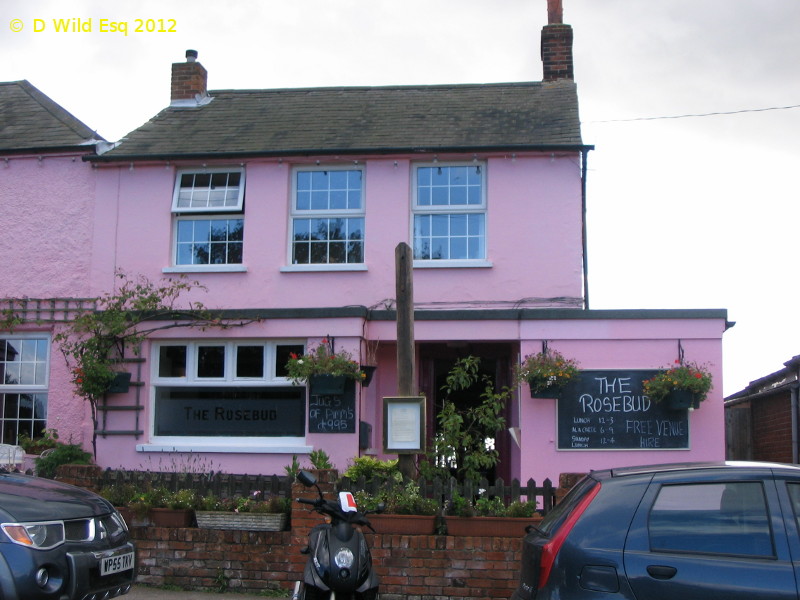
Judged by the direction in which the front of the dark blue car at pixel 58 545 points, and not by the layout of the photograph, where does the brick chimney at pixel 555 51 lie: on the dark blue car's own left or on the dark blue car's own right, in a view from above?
on the dark blue car's own left

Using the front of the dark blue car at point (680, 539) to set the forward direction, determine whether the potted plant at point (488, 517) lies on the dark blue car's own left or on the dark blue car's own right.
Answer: on the dark blue car's own left

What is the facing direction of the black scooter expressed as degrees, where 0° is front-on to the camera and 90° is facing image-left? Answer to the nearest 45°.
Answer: approximately 0°

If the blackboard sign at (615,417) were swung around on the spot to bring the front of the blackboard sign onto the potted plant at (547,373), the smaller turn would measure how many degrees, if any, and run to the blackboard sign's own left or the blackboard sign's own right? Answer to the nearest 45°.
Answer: approximately 45° to the blackboard sign's own right

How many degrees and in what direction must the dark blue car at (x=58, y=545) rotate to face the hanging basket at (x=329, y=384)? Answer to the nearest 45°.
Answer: approximately 90° to its left

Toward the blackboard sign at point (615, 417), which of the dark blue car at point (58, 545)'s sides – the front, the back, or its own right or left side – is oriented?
left

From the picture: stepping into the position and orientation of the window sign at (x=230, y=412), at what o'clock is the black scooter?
The black scooter is roughly at 12 o'clock from the window sign.

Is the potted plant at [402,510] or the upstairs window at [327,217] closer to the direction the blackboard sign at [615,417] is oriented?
the potted plant

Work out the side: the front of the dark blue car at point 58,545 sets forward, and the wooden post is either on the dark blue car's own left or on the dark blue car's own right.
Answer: on the dark blue car's own left

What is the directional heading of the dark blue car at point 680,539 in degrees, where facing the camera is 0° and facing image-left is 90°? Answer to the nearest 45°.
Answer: approximately 270°
